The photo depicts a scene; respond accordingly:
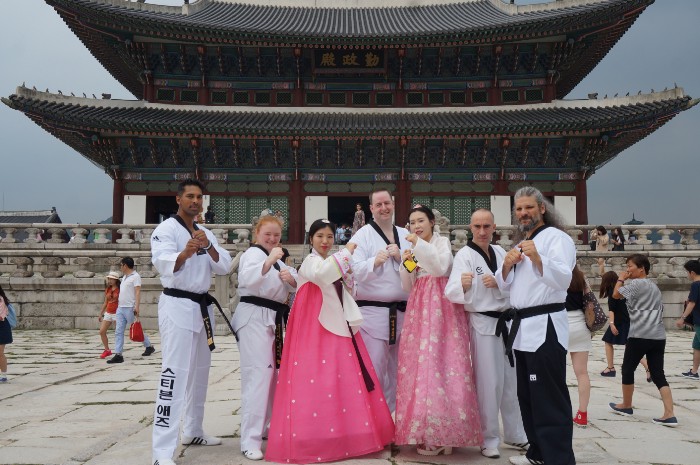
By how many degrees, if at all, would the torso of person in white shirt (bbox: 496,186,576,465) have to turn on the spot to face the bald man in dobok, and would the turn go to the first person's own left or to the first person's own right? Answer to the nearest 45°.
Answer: approximately 90° to the first person's own right

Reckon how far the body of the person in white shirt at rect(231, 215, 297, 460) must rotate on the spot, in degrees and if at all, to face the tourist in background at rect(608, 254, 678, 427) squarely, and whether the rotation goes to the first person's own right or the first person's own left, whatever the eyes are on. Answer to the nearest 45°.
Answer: approximately 45° to the first person's own left

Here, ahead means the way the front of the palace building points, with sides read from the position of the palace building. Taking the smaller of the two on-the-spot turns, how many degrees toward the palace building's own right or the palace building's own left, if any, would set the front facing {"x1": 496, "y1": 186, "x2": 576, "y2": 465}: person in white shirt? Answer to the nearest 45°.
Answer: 0° — it already faces them

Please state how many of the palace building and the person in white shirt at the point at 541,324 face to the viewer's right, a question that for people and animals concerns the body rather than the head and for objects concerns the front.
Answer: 0

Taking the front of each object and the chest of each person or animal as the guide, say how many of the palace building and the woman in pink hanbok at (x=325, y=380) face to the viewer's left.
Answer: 0

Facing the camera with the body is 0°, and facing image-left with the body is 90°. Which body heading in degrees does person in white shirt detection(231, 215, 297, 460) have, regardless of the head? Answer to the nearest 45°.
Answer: approximately 315°

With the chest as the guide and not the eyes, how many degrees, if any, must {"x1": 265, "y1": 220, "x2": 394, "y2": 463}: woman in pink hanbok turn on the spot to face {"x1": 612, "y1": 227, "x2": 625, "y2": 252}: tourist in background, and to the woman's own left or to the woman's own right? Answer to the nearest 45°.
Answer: approximately 90° to the woman's own left

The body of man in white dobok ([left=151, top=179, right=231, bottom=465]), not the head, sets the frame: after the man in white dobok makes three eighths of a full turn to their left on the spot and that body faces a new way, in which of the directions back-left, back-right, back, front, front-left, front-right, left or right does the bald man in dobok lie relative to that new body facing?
right
